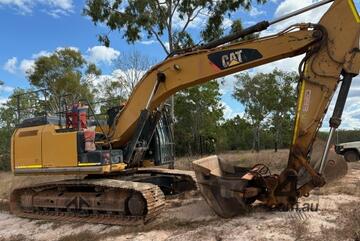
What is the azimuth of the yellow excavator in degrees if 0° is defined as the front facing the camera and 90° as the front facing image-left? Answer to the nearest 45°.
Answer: approximately 315°
